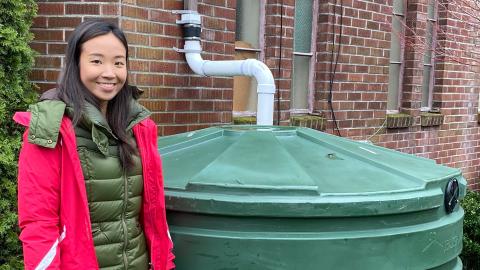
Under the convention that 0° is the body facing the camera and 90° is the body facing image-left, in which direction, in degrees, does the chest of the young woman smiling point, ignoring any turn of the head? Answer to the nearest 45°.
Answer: approximately 315°

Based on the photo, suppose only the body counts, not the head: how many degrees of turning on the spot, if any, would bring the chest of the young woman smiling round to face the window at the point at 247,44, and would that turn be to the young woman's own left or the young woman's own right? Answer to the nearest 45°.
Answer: approximately 90° to the young woman's own left

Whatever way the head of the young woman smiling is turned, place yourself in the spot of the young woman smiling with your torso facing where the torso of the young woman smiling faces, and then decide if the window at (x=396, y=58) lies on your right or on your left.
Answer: on your left

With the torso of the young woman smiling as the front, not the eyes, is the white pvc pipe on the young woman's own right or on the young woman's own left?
on the young woman's own left

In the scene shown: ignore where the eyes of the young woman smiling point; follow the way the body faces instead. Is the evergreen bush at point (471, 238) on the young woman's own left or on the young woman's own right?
on the young woman's own left

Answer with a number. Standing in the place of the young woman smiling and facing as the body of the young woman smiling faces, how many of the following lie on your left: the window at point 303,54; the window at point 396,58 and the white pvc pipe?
3

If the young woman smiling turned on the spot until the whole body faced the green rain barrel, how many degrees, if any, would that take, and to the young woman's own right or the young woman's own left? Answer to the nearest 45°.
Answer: approximately 45° to the young woman's own left

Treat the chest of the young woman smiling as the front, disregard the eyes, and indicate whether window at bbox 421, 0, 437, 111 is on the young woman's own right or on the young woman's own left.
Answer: on the young woman's own left
